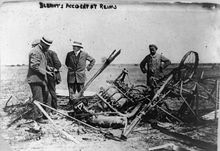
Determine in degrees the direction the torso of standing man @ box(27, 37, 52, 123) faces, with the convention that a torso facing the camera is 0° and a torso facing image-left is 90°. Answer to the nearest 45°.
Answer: approximately 270°
